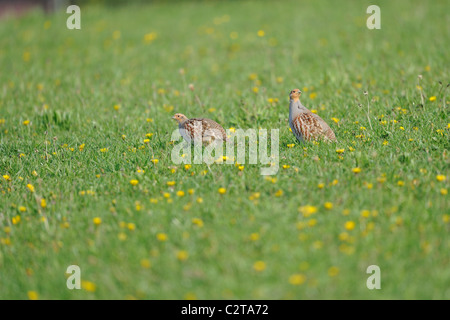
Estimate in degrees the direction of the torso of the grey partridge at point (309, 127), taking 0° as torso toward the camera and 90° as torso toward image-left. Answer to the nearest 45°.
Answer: approximately 90°

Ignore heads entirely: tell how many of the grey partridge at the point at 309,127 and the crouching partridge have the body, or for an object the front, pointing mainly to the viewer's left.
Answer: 2

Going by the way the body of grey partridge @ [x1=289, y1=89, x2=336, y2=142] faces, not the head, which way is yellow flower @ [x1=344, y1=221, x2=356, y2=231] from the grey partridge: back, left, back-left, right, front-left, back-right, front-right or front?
left

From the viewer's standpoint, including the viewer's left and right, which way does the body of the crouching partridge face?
facing to the left of the viewer

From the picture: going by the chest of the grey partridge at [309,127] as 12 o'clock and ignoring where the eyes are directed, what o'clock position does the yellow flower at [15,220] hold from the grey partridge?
The yellow flower is roughly at 11 o'clock from the grey partridge.

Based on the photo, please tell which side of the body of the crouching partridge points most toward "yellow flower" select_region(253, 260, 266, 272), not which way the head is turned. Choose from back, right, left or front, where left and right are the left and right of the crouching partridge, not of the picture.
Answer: left

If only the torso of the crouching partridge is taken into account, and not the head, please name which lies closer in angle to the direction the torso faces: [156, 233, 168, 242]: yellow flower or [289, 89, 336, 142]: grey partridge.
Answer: the yellow flower

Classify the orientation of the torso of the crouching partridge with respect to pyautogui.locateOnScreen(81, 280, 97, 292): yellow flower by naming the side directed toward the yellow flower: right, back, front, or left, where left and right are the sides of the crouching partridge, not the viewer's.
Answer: left
